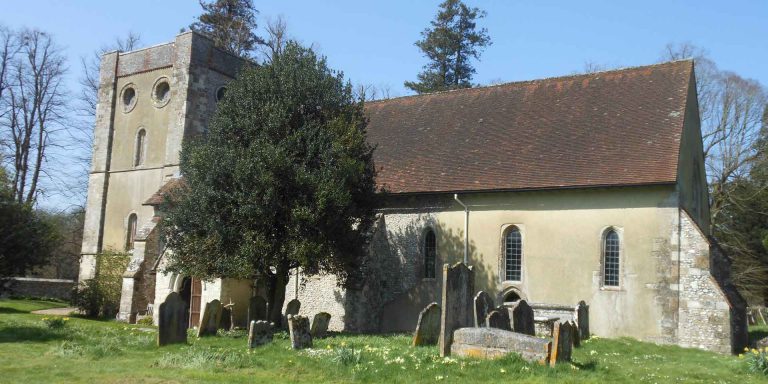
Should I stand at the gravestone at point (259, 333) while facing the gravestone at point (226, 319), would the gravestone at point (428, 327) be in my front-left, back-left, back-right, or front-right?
back-right

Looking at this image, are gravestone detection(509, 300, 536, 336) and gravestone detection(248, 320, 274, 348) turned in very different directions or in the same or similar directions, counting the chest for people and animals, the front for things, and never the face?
same or similar directions

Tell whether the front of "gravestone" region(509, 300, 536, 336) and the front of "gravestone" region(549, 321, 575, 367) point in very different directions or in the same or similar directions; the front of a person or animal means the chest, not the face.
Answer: same or similar directions

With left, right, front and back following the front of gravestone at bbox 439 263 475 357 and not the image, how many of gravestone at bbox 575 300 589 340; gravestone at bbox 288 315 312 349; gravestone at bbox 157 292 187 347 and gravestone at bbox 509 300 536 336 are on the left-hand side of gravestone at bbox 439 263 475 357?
2

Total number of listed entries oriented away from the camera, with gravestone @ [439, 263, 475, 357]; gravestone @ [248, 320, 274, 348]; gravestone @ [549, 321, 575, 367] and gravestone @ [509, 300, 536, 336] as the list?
0

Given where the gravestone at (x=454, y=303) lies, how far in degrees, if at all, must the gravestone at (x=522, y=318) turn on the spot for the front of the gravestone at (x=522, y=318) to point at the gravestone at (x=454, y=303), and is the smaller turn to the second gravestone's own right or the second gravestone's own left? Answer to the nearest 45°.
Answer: approximately 90° to the second gravestone's own right

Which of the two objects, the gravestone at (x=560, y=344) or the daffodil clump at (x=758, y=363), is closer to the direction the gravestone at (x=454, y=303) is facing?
the gravestone

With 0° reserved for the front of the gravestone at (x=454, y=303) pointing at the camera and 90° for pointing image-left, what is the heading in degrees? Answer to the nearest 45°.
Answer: approximately 315°

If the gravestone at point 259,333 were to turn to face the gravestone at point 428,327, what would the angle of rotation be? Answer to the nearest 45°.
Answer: approximately 45° to its left
